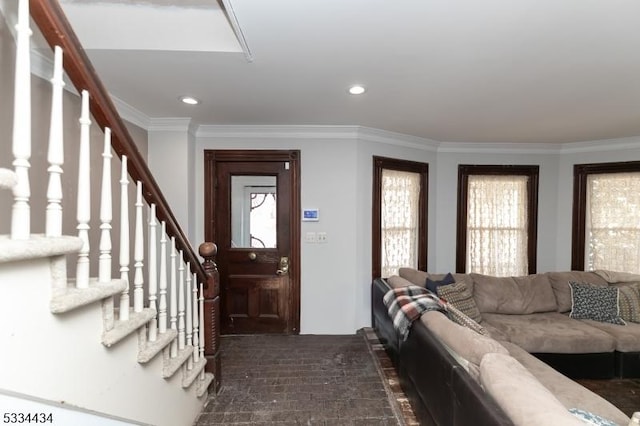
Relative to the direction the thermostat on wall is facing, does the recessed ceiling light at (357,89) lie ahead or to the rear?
ahead

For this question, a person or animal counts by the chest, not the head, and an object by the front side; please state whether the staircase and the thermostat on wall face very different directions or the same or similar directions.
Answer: very different directions

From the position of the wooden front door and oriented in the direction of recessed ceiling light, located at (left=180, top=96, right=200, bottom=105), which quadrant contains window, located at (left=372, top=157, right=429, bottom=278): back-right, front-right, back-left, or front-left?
back-left

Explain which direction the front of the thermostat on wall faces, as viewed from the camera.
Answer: facing the viewer

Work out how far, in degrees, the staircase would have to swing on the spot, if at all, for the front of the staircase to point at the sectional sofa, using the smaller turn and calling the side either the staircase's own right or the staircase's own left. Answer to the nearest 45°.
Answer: approximately 45° to the staircase's own right

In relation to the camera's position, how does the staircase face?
facing away from the viewer and to the right of the viewer

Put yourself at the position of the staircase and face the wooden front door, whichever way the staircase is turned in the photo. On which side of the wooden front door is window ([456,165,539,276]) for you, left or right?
right

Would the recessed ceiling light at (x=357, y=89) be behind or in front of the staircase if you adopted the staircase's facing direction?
in front

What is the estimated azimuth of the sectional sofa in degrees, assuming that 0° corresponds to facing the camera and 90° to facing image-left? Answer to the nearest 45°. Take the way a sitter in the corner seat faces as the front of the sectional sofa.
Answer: approximately 315°

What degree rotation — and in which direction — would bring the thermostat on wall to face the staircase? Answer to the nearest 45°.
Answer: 0° — it already faces it

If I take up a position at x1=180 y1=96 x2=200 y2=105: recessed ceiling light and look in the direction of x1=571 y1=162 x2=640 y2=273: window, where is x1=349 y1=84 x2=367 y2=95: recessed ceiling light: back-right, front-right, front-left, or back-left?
front-right

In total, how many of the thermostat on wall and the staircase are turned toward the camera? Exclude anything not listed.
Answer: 1
